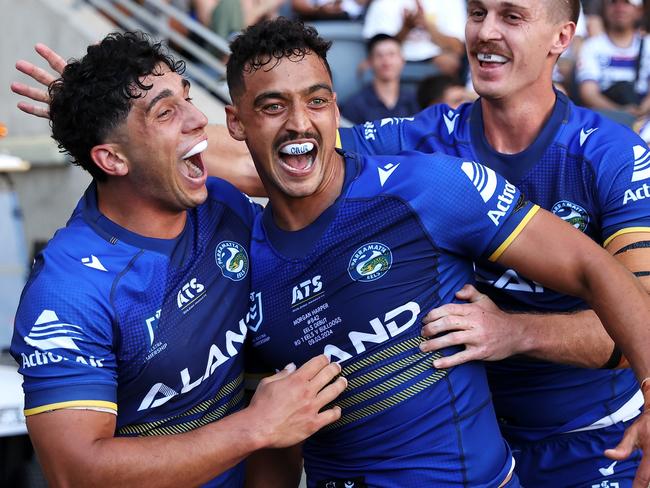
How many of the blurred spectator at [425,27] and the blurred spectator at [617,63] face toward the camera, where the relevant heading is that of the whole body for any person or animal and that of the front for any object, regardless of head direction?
2

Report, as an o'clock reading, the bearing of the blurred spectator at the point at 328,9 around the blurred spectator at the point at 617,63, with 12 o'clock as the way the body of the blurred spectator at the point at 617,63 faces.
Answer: the blurred spectator at the point at 328,9 is roughly at 3 o'clock from the blurred spectator at the point at 617,63.

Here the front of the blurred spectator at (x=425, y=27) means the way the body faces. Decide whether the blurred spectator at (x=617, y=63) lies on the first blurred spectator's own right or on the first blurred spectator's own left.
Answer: on the first blurred spectator's own left

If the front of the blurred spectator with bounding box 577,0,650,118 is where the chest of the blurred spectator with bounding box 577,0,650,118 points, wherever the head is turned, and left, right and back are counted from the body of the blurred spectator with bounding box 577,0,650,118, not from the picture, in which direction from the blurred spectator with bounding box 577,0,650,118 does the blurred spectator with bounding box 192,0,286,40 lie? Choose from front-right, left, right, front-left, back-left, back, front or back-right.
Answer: right

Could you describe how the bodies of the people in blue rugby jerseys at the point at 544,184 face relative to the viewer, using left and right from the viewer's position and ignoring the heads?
facing the viewer and to the left of the viewer

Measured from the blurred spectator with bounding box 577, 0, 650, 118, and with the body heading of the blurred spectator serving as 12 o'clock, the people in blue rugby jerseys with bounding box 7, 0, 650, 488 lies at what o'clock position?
The people in blue rugby jerseys is roughly at 12 o'clock from the blurred spectator.

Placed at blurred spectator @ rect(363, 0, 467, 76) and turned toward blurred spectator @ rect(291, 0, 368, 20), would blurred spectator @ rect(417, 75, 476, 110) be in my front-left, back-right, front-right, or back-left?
back-left

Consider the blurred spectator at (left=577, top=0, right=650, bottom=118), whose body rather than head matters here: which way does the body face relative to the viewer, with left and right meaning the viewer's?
facing the viewer

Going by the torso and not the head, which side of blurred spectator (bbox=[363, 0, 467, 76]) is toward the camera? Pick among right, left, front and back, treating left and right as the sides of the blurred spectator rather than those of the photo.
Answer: front

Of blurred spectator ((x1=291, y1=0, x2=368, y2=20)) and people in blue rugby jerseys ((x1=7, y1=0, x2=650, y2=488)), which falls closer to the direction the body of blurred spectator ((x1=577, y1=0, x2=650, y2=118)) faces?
the people in blue rugby jerseys

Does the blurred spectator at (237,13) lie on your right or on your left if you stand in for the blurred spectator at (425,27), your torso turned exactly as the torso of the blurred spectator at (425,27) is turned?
on your right

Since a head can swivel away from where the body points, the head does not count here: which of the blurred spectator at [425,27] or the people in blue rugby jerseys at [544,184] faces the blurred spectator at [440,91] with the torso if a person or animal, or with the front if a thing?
the blurred spectator at [425,27]

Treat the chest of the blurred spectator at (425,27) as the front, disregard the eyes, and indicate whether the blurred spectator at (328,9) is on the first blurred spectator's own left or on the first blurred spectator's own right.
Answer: on the first blurred spectator's own right

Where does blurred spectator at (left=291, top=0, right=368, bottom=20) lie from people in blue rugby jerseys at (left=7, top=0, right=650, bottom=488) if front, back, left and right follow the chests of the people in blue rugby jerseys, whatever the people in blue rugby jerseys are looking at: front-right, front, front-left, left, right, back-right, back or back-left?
back-right
